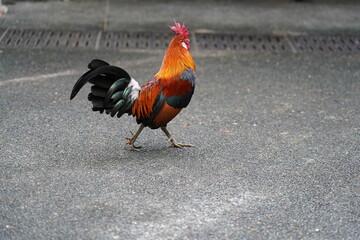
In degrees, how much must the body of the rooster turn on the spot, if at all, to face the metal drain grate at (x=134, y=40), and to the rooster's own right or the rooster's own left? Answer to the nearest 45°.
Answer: approximately 90° to the rooster's own left

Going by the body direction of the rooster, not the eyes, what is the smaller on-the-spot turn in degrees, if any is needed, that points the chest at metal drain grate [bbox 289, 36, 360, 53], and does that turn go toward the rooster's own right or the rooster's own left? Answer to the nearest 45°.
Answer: approximately 45° to the rooster's own left

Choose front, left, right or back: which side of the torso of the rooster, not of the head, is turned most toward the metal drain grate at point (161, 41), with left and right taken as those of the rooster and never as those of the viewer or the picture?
left

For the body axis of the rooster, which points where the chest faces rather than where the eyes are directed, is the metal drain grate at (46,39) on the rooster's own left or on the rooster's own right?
on the rooster's own left

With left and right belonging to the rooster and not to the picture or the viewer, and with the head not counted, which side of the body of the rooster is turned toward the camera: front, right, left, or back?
right
